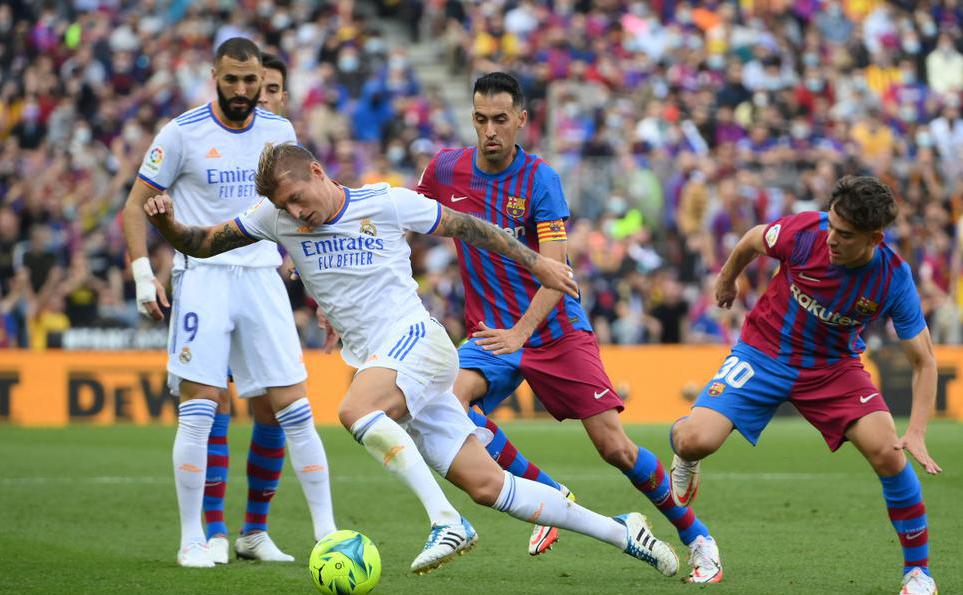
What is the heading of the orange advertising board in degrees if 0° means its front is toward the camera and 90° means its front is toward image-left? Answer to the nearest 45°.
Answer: approximately 0°
